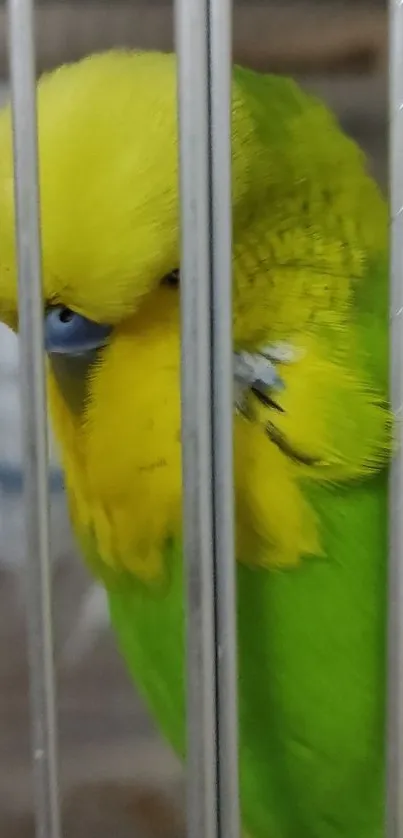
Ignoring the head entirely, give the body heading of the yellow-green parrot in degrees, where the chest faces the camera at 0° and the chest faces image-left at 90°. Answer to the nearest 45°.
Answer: approximately 45°
